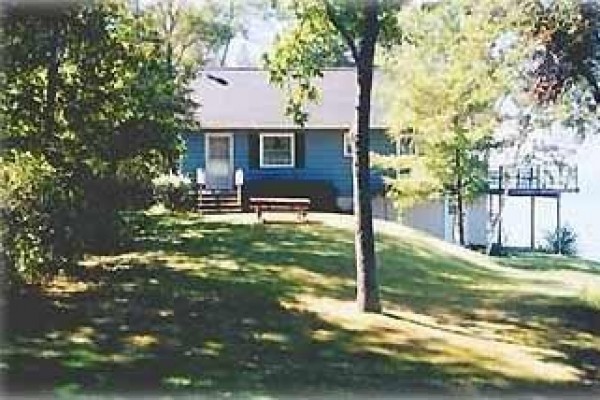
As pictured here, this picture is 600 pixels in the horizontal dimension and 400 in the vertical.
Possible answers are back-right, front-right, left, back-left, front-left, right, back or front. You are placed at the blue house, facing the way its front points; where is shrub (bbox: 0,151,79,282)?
front

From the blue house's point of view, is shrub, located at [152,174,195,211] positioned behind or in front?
in front

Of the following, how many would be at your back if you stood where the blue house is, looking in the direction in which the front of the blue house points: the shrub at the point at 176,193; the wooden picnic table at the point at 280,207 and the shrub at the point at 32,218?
0

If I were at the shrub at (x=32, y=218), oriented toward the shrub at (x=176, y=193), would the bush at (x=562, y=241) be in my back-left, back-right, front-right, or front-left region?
front-right

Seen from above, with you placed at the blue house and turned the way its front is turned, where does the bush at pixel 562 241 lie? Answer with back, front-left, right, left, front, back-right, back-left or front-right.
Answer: left

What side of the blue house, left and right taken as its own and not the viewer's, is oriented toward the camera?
front

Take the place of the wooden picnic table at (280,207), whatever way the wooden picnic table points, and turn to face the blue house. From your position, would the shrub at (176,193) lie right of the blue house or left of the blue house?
left

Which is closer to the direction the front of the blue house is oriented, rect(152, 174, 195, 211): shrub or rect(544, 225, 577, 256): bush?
the shrub

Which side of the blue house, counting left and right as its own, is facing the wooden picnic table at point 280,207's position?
front

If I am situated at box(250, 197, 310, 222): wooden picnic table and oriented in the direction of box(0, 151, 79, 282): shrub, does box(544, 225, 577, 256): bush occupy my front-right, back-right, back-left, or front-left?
back-left
